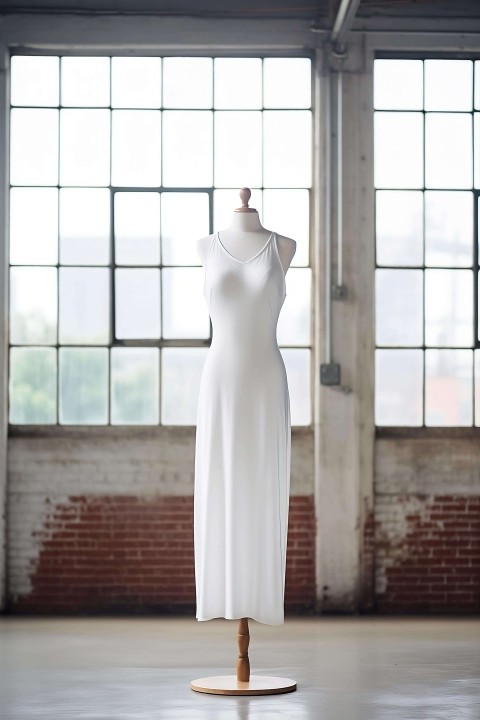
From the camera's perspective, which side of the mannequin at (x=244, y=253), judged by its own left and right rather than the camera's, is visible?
front

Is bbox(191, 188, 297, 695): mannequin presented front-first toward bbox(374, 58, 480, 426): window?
no

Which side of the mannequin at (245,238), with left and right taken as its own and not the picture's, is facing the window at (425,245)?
back

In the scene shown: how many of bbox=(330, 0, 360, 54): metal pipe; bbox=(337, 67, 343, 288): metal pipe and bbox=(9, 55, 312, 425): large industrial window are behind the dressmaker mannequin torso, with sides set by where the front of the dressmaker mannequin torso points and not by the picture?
3

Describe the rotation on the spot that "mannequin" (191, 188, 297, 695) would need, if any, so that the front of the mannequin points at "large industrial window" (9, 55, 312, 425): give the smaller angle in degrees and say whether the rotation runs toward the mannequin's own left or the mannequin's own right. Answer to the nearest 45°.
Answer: approximately 180°

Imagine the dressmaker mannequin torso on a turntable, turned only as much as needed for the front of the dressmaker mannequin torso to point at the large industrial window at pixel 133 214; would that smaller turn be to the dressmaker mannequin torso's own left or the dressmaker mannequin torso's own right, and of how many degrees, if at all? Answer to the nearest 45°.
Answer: approximately 180°

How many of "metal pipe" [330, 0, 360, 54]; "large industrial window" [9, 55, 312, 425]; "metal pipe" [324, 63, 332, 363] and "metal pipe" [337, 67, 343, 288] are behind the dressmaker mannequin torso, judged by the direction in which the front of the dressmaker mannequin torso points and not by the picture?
4

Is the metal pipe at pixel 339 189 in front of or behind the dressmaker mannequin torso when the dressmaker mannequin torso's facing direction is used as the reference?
behind

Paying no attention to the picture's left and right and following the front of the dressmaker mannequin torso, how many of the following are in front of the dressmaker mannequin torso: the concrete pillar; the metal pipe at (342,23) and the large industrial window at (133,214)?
0

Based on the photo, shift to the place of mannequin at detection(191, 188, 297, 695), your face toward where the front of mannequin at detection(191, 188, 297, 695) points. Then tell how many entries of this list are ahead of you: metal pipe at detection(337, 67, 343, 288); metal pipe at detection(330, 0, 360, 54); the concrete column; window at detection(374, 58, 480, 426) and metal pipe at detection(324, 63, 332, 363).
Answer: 0

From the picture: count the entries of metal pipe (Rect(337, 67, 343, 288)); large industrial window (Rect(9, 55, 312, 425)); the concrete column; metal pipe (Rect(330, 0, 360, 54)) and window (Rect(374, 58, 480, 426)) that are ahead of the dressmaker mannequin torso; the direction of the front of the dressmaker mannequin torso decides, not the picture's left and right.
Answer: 0

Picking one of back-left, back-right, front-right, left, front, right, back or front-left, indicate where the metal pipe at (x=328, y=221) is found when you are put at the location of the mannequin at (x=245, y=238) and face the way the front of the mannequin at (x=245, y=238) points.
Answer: back

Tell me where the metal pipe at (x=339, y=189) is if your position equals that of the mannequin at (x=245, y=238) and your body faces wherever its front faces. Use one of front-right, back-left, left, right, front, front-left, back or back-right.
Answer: back

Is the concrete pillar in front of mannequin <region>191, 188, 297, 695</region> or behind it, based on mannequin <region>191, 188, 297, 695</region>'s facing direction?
behind
